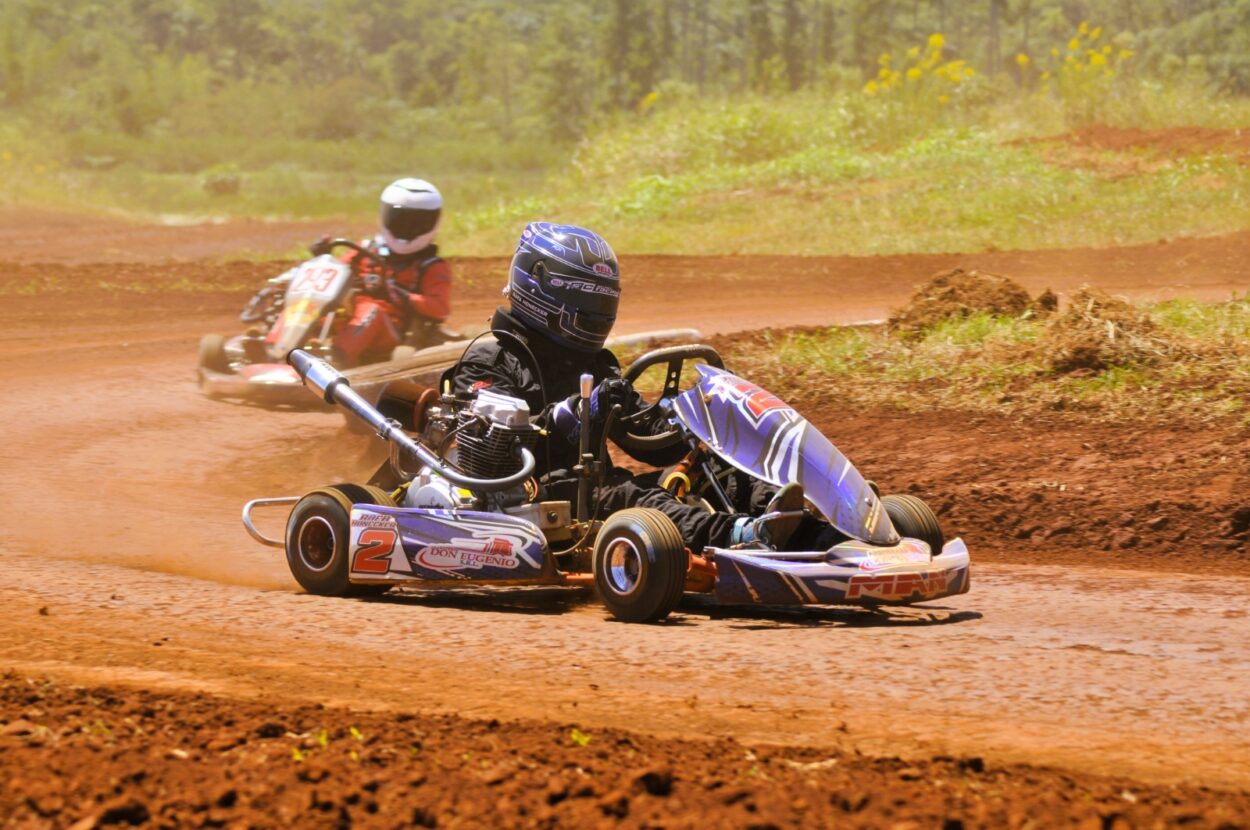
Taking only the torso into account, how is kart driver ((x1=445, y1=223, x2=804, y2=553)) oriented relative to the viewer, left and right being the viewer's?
facing the viewer and to the right of the viewer

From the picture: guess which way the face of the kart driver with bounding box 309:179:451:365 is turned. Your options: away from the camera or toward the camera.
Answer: toward the camera

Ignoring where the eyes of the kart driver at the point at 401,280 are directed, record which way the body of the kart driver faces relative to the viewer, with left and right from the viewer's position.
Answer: facing the viewer and to the left of the viewer

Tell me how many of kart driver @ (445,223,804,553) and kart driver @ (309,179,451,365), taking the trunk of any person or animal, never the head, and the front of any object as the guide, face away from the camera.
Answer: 0

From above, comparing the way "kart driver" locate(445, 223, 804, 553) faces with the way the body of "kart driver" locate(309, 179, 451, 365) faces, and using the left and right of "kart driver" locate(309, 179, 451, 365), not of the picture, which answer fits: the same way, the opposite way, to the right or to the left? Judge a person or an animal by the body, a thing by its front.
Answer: to the left

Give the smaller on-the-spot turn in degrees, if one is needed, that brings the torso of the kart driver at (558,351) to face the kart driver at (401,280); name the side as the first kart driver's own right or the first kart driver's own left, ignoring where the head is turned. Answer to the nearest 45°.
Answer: approximately 135° to the first kart driver's own left

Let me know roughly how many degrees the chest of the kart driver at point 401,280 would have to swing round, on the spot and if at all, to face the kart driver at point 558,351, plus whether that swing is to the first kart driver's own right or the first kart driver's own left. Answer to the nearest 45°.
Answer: approximately 45° to the first kart driver's own left
